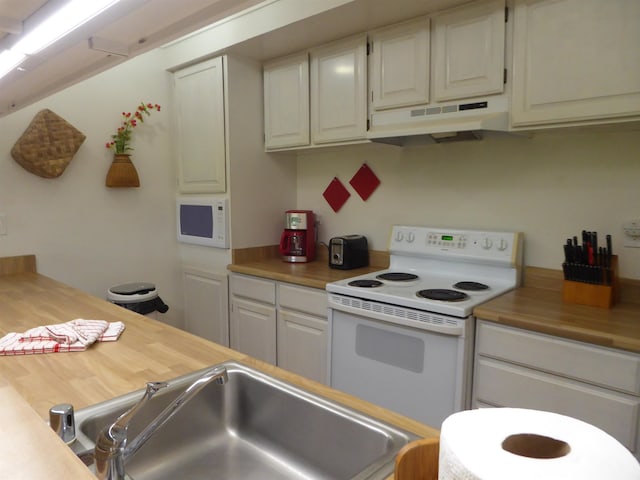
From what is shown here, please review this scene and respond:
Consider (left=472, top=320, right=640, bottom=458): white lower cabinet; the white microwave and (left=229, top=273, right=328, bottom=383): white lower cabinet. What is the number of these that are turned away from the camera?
0

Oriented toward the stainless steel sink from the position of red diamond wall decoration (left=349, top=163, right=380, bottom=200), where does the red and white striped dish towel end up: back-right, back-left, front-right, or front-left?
front-right

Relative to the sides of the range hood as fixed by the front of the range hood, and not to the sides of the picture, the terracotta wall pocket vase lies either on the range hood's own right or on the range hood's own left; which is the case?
on the range hood's own right

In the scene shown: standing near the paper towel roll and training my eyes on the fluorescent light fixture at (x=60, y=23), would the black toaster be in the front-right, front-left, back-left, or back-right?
front-right

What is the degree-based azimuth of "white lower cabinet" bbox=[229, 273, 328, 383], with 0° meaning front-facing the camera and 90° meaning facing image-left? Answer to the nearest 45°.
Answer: approximately 45°

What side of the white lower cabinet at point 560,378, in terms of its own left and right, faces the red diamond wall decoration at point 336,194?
right

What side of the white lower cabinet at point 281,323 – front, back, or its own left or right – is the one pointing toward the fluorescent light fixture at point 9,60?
front

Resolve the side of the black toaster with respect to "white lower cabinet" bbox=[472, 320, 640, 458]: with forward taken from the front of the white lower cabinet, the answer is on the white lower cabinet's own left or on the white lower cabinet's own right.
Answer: on the white lower cabinet's own right

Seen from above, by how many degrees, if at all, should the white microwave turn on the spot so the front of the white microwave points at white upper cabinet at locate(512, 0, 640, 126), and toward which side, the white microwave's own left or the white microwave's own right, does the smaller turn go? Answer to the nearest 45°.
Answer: approximately 90° to the white microwave's own left

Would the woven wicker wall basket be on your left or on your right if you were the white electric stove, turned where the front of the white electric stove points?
on your right

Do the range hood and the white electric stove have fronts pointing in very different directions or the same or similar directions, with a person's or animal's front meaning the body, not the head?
same or similar directions

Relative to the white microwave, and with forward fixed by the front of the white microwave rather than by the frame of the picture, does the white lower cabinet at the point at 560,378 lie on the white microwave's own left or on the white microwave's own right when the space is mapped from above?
on the white microwave's own left

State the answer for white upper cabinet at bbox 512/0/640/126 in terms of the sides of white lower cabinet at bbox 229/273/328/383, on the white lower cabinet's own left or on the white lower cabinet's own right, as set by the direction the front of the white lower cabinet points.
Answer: on the white lower cabinet's own left

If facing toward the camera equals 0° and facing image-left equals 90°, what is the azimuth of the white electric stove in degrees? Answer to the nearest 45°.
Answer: approximately 45°

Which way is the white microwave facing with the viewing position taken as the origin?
facing the viewer and to the left of the viewer

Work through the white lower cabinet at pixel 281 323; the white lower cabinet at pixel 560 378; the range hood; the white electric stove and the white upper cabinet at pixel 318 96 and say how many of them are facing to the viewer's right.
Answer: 0
